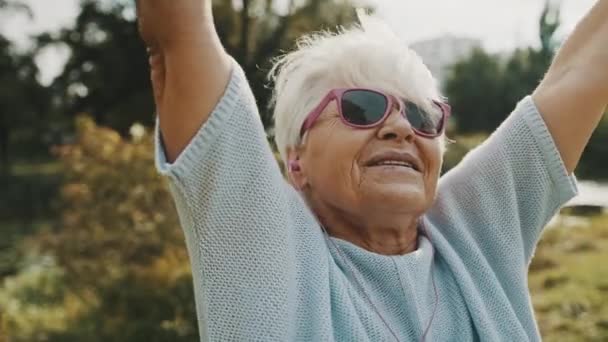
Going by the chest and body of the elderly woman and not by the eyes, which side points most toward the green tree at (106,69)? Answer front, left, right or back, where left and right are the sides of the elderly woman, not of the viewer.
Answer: back

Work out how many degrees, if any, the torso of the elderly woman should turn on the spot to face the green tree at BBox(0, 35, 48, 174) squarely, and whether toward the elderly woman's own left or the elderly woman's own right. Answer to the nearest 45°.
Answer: approximately 180°

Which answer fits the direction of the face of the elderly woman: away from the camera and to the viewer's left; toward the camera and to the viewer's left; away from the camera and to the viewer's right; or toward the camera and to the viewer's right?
toward the camera and to the viewer's right

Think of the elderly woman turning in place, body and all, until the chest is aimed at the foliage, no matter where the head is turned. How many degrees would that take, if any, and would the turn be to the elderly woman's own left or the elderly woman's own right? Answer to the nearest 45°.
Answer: approximately 180°
